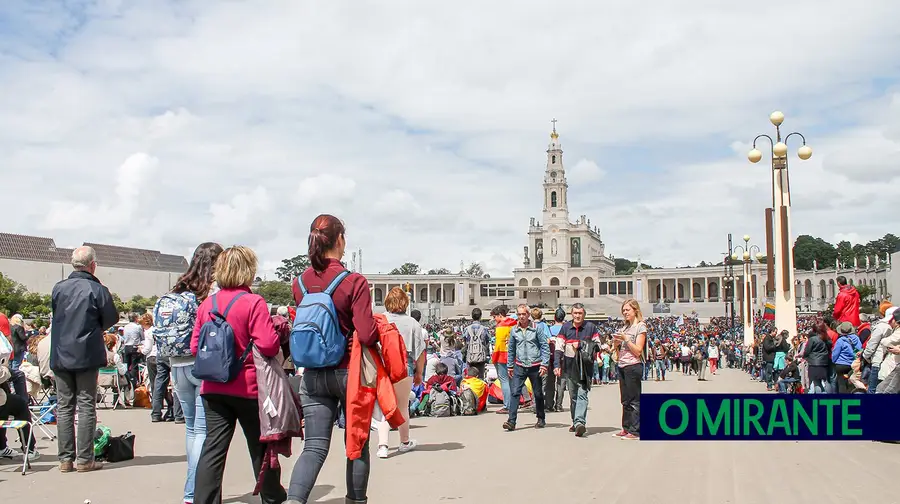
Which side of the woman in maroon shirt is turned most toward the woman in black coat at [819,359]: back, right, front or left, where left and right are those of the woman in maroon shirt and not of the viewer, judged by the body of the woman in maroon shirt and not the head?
front

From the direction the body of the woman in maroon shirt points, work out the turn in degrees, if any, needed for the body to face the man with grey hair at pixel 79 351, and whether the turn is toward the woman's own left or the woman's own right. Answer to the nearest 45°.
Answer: approximately 90° to the woman's own left

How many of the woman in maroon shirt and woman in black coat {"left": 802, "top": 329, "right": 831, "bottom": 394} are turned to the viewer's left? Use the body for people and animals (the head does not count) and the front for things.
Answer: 0

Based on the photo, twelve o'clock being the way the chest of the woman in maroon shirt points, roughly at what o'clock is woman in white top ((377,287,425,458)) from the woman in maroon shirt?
The woman in white top is roughly at 11 o'clock from the woman in maroon shirt.

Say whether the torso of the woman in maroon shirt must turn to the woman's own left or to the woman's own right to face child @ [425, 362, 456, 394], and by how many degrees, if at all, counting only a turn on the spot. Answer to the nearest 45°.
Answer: approximately 45° to the woman's own left

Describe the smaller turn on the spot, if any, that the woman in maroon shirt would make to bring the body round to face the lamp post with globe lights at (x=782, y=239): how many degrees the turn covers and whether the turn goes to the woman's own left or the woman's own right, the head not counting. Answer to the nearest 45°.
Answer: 0° — they already face it

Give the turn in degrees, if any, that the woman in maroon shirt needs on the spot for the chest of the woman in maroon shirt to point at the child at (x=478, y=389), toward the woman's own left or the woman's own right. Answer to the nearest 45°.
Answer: approximately 45° to the woman's own left

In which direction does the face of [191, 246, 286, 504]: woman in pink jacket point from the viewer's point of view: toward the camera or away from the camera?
away from the camera

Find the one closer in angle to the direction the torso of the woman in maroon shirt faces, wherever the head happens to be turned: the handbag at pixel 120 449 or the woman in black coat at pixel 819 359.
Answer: the woman in black coat

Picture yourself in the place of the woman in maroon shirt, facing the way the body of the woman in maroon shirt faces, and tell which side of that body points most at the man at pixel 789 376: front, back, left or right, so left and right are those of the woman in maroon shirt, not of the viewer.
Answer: front

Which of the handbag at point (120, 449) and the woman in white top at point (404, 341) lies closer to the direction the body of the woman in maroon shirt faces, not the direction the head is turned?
the woman in white top

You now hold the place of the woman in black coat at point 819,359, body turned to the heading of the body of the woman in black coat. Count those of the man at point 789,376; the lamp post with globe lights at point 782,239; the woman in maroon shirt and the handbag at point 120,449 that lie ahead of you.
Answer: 2

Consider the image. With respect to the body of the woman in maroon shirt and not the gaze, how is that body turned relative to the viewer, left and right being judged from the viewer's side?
facing away from the viewer and to the right of the viewer

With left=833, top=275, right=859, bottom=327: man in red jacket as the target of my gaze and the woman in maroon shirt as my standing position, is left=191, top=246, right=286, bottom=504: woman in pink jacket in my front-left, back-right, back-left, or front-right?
back-left
